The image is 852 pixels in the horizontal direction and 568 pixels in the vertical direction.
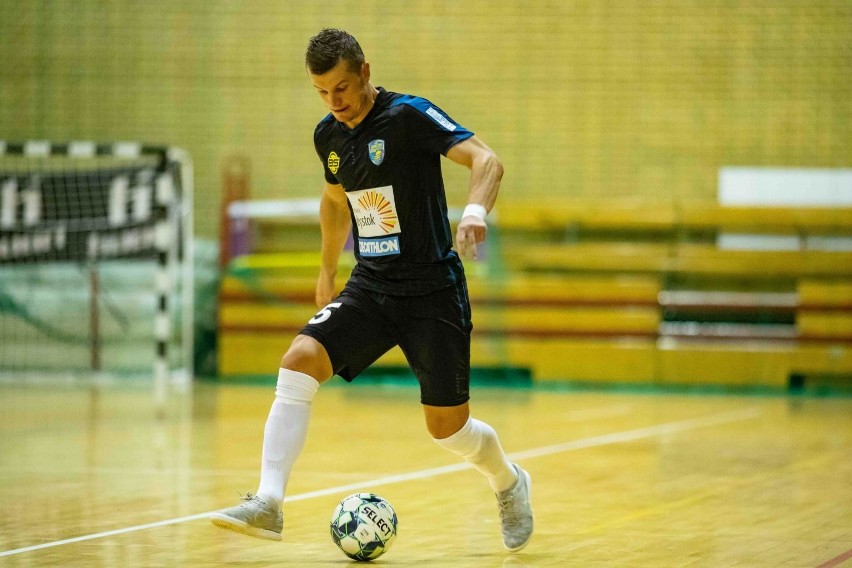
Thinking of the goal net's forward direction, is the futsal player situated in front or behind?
in front

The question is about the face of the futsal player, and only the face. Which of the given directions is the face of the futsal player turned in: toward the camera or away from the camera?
toward the camera

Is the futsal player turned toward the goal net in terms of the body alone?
no

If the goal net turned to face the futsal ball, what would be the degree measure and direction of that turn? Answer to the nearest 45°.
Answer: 0° — it already faces it
